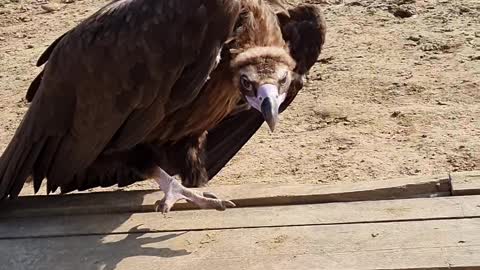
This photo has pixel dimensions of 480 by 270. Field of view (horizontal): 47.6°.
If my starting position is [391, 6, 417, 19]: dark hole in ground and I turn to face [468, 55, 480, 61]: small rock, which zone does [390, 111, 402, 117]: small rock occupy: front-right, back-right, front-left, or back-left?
front-right

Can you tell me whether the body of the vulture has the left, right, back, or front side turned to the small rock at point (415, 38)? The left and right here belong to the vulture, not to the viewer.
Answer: left

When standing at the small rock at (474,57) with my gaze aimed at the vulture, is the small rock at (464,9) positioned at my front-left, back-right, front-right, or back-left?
back-right

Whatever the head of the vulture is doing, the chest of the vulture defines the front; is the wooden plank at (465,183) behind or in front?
in front

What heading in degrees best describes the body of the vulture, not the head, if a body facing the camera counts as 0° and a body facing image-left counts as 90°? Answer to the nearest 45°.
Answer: approximately 315°

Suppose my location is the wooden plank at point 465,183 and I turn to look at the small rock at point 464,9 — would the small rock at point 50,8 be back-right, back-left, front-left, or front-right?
front-left

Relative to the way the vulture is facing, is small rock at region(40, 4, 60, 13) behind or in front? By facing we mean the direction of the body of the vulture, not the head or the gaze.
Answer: behind

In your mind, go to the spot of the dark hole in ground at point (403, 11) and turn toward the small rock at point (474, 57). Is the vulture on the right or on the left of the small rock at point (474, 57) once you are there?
right

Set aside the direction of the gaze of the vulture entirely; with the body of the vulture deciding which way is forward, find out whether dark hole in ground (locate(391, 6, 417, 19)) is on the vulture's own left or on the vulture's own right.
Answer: on the vulture's own left
